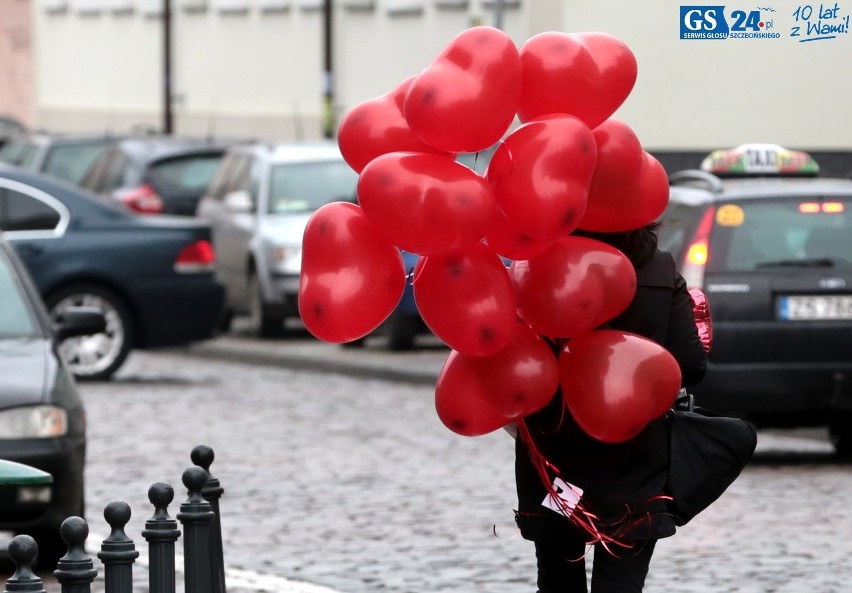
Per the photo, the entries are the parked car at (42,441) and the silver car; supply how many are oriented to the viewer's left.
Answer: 0

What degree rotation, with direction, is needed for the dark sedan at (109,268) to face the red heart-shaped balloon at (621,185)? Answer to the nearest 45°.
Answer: approximately 90° to its left

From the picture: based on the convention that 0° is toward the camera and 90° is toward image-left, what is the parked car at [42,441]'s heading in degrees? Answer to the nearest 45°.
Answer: approximately 0°

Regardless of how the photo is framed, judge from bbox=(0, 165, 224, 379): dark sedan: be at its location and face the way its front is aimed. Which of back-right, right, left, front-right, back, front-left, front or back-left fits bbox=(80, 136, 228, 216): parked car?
right

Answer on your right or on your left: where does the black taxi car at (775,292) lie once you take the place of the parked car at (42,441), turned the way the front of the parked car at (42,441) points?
on your left

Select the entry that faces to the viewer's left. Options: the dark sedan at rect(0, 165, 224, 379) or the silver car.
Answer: the dark sedan

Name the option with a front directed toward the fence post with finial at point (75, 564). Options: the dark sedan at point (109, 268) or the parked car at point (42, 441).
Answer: the parked car

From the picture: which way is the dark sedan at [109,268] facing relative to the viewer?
to the viewer's left

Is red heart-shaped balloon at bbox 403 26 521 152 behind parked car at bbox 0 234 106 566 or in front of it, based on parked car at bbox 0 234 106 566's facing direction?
in front

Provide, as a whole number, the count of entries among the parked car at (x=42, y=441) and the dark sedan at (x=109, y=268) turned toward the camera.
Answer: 1

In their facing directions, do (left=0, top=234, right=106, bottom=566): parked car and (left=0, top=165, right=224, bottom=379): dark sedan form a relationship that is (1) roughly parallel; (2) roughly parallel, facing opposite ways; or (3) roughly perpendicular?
roughly perpendicular

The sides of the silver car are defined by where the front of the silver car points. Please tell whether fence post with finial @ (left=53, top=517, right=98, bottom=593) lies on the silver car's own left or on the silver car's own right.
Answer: on the silver car's own right

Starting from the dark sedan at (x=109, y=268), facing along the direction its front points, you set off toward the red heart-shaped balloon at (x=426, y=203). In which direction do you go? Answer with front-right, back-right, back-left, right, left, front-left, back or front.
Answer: left
